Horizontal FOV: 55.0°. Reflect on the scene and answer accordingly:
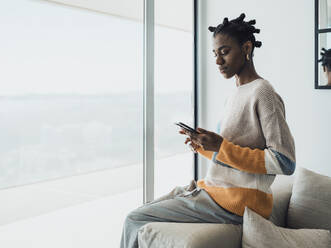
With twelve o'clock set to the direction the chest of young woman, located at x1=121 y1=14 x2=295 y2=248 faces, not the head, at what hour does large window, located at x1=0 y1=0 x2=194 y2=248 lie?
The large window is roughly at 1 o'clock from the young woman.

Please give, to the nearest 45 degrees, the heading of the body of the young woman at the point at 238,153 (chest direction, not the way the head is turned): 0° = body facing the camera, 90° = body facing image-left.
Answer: approximately 90°

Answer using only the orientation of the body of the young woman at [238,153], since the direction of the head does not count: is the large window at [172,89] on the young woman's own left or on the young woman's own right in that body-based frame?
on the young woman's own right
